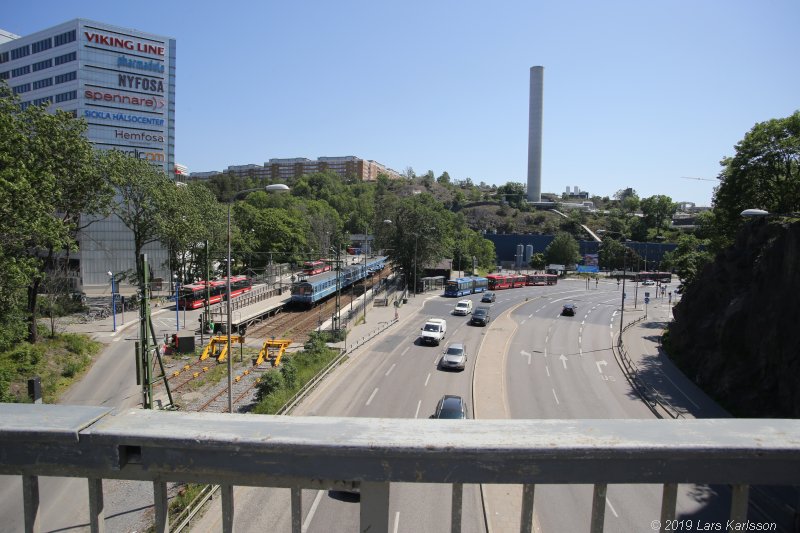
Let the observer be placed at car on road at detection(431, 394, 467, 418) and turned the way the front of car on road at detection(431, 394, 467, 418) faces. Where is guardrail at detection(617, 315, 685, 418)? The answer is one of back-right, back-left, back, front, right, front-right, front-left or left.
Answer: back-left

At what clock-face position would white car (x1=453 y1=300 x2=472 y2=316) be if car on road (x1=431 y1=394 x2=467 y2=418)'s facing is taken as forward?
The white car is roughly at 6 o'clock from the car on road.

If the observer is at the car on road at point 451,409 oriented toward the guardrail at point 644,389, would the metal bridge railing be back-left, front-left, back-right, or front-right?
back-right

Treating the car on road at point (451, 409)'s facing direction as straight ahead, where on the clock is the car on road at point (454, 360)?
the car on road at point (454, 360) is roughly at 6 o'clock from the car on road at point (451, 409).

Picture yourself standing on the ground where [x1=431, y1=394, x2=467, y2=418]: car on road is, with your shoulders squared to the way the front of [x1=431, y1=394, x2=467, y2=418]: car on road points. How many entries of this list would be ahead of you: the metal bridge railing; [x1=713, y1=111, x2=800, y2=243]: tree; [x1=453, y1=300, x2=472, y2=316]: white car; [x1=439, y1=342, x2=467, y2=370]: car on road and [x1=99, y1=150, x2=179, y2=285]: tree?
1

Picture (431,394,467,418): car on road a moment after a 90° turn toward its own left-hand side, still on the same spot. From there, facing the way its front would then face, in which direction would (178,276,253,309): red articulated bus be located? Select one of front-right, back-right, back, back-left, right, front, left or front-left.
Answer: back-left

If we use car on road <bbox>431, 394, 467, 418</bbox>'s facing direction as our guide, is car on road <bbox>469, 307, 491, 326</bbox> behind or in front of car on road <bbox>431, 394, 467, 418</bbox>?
behind

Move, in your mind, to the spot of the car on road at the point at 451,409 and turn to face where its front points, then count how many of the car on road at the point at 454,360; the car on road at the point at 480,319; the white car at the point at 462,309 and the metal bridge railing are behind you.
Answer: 3

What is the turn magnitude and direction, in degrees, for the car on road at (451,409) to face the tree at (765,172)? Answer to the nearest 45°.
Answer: approximately 135° to its left

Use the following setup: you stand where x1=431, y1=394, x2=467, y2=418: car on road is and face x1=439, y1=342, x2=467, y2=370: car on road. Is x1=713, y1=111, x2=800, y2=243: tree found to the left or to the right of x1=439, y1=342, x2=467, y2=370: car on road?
right

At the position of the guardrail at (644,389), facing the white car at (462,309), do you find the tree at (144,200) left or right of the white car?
left

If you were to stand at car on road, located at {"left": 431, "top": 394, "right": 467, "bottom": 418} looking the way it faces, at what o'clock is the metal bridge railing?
The metal bridge railing is roughly at 12 o'clock from the car on road.

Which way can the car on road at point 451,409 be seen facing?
toward the camera
